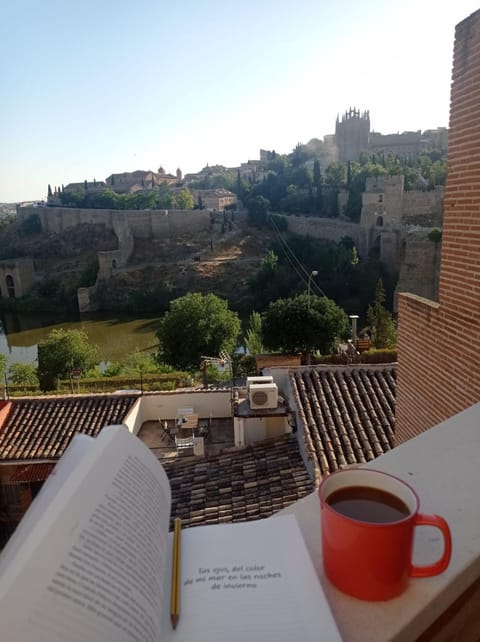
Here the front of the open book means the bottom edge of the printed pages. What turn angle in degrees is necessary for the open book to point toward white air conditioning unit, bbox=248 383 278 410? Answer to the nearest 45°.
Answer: approximately 180°

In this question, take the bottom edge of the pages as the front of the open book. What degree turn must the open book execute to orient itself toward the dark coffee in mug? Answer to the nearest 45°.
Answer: approximately 90° to its left

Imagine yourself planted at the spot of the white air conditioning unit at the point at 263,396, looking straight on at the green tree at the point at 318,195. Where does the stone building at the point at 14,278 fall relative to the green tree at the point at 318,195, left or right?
left

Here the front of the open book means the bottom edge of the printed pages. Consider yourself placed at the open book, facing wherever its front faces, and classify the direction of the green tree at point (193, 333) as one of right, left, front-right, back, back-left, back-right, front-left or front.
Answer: back

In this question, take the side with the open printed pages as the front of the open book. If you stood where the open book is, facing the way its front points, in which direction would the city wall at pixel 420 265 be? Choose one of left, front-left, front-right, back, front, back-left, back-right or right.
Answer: back-left

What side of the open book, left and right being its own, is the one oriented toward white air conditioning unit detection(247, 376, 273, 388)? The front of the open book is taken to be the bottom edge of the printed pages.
back

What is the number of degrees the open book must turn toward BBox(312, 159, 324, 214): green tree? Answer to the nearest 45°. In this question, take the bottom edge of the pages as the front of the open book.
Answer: approximately 180°

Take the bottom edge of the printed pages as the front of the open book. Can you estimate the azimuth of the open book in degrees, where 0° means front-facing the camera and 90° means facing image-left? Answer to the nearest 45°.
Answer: approximately 0°

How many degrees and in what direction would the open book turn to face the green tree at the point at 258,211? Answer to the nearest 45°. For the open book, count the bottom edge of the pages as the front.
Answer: approximately 180°

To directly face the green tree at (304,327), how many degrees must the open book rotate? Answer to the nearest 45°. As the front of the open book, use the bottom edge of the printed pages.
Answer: approximately 180°

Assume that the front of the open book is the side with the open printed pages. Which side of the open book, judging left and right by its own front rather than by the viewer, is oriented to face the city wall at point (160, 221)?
back

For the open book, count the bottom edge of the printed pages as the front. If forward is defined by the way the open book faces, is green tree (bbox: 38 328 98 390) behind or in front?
behind
